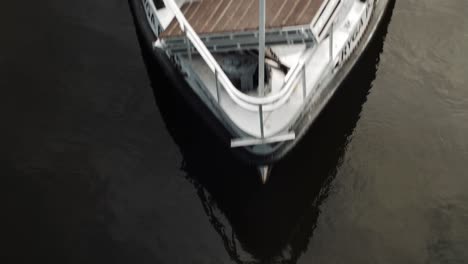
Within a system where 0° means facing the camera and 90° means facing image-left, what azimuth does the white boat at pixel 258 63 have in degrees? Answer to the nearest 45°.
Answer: approximately 0°
